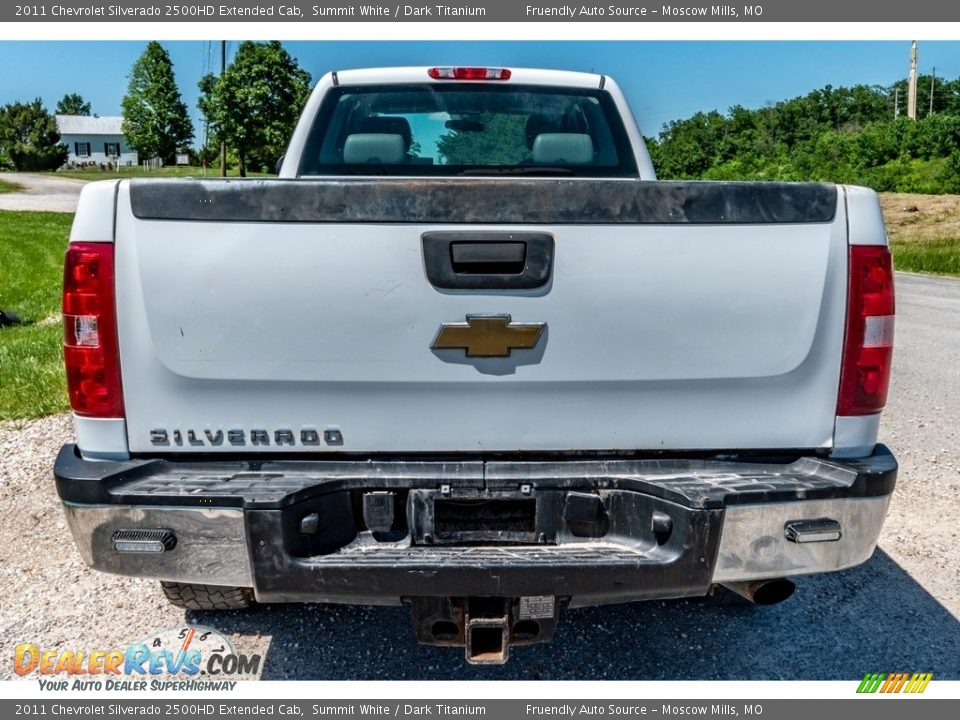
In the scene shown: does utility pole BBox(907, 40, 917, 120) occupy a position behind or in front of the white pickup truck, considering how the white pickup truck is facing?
in front

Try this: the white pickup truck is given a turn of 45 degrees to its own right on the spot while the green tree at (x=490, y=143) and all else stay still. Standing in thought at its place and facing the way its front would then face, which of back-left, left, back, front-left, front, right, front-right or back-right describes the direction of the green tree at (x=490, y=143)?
front-left

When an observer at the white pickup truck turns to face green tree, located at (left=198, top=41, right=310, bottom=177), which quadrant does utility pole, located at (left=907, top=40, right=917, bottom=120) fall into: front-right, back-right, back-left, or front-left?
front-right

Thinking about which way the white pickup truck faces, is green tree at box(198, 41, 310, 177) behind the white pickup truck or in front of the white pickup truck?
in front

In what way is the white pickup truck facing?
away from the camera
